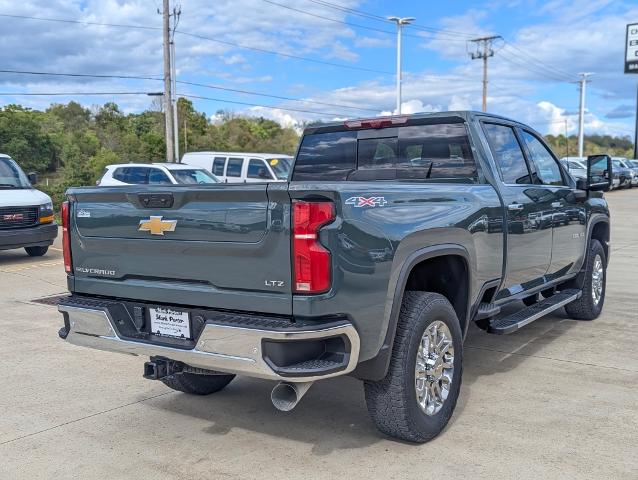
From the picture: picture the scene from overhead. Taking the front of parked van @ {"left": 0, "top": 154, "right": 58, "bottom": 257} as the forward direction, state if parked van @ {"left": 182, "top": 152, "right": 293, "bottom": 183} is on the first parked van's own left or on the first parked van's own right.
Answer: on the first parked van's own left

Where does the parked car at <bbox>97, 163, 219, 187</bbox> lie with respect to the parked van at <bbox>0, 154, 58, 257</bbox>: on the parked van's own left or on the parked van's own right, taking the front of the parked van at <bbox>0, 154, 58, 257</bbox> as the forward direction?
on the parked van's own left

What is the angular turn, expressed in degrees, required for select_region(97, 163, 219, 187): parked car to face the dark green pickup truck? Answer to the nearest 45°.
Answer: approximately 45° to its right

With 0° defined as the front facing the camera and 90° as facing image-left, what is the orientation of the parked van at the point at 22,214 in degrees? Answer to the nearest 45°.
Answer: approximately 315°

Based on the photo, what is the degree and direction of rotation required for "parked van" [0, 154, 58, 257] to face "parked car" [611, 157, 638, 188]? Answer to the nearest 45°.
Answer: approximately 90° to its left

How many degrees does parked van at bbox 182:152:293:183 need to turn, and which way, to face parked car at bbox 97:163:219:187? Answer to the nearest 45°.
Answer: approximately 90° to its right

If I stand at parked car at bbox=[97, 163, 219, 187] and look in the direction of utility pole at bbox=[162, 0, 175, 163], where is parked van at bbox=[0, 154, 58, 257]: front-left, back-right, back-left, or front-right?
back-left

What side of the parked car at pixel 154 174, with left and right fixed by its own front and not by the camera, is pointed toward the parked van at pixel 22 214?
right

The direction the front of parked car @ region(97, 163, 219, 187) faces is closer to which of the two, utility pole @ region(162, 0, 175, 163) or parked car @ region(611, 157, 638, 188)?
the parked car

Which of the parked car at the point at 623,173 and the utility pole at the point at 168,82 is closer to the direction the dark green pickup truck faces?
the parked car

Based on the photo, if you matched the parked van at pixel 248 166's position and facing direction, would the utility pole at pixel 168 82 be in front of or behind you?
behind

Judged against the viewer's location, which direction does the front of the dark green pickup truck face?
facing away from the viewer and to the right of the viewer
